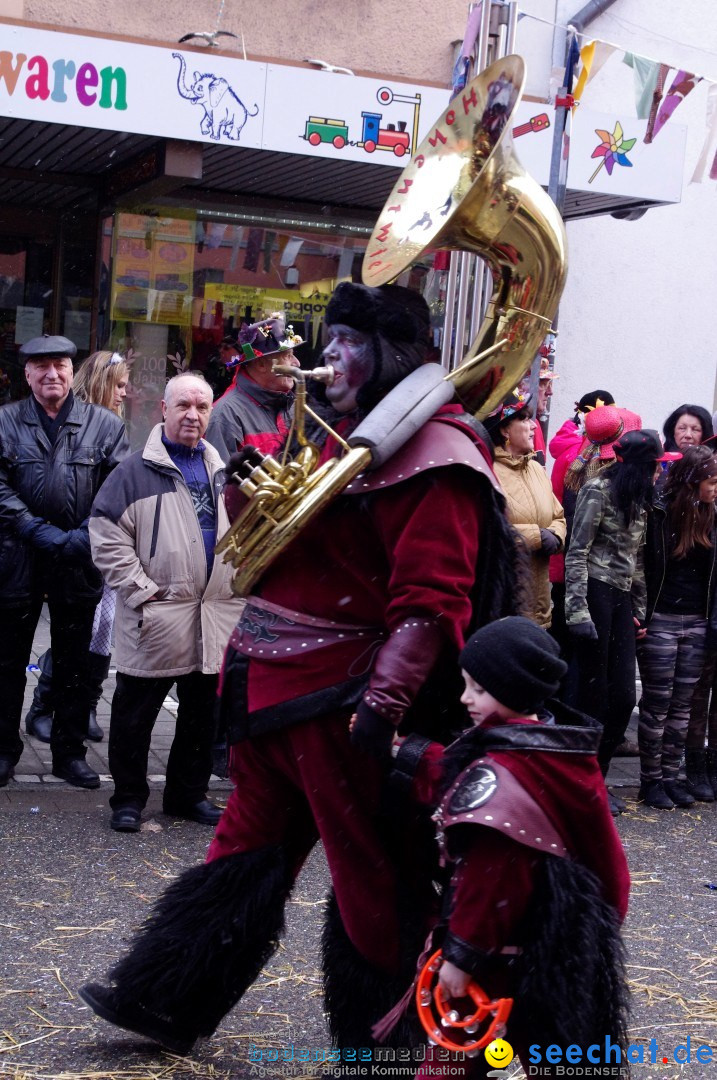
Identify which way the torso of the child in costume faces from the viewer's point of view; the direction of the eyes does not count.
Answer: to the viewer's left

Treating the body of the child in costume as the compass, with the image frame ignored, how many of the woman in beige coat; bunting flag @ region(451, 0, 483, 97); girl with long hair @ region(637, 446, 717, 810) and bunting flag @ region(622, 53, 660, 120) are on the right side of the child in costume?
4

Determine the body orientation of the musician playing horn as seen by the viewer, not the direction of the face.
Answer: to the viewer's left

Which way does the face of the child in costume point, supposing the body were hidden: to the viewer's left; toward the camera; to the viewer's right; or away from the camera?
to the viewer's left

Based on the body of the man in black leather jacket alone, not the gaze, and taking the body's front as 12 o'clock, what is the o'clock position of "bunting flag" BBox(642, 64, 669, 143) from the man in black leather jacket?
The bunting flag is roughly at 8 o'clock from the man in black leather jacket.

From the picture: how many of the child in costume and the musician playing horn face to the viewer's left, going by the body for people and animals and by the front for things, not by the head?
2

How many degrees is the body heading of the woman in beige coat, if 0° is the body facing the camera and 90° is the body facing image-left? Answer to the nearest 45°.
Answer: approximately 315°

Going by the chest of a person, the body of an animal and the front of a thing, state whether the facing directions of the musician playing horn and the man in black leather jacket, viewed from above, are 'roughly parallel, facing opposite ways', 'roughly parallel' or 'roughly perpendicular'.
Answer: roughly perpendicular

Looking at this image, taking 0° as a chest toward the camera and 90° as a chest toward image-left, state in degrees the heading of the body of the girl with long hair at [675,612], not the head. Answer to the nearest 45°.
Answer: approximately 315°

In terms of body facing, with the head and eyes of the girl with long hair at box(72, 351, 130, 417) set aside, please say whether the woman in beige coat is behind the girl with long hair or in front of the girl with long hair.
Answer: in front

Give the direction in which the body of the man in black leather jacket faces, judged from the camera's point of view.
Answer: toward the camera
